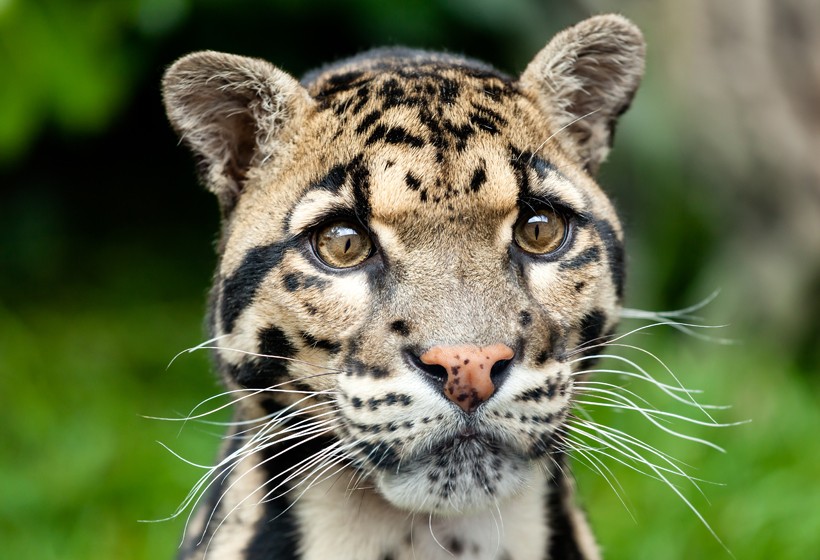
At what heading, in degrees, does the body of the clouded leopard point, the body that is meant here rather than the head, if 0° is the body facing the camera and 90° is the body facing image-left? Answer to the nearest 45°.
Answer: approximately 0°
